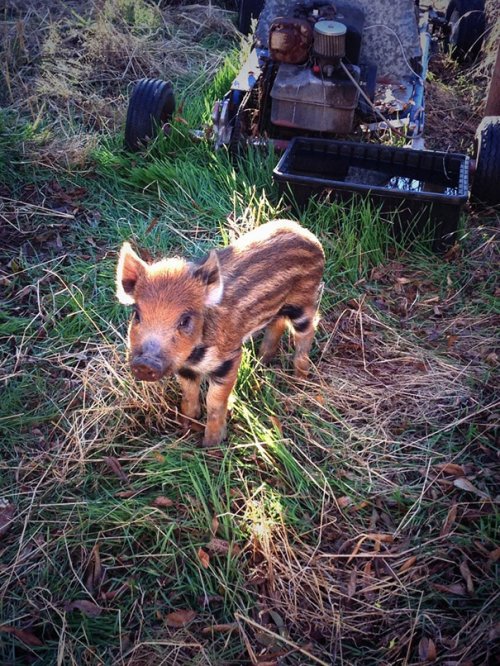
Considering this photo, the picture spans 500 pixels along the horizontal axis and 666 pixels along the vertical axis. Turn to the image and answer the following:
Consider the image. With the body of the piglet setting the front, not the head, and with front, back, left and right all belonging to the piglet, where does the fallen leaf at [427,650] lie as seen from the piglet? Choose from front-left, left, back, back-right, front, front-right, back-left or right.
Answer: left

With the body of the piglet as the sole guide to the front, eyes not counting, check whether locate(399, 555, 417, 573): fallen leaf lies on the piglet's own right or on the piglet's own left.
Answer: on the piglet's own left

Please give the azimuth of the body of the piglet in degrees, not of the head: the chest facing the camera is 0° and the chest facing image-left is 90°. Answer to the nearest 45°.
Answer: approximately 45°

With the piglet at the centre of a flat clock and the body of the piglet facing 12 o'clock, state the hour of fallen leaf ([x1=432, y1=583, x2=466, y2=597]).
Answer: The fallen leaf is roughly at 9 o'clock from the piglet.

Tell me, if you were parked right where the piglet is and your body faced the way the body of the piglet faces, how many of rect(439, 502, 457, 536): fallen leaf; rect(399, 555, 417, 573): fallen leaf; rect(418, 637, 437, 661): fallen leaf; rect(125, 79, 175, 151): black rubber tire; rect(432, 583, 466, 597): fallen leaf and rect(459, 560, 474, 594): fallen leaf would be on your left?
5

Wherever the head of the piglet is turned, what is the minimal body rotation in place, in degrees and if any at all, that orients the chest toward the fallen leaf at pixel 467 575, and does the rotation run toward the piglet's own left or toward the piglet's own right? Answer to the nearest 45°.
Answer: approximately 90° to the piglet's own left

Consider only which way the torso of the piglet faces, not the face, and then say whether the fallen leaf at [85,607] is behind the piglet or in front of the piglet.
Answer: in front

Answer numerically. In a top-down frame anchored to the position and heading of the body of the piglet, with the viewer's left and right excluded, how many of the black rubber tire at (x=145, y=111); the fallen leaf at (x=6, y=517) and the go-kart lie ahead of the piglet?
1

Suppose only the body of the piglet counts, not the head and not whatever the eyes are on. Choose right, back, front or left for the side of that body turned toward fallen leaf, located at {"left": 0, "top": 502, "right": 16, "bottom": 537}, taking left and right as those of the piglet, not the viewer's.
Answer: front

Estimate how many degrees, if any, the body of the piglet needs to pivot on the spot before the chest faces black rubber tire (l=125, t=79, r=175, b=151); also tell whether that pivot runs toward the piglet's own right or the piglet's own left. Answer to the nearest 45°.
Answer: approximately 135° to the piglet's own right

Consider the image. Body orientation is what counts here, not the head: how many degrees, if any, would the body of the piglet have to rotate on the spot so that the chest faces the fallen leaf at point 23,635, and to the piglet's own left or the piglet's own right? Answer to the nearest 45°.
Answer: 0° — it already faces it

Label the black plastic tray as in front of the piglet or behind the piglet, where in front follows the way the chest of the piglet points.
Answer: behind
